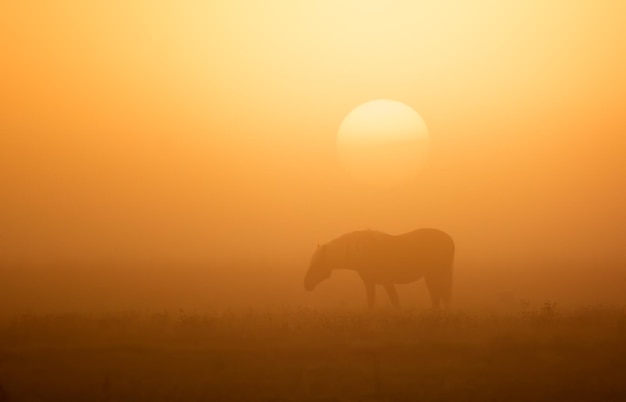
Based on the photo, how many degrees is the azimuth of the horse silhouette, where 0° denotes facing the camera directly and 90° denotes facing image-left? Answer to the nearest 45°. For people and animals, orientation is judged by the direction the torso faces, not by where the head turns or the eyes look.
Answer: approximately 90°
